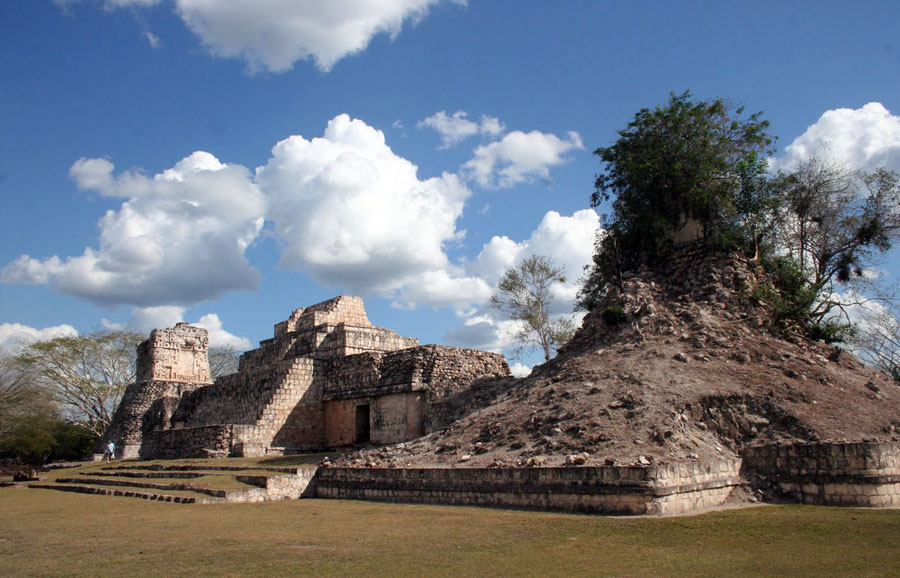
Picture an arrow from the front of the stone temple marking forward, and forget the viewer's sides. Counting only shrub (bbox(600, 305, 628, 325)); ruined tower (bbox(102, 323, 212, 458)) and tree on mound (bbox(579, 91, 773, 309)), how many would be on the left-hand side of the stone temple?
2

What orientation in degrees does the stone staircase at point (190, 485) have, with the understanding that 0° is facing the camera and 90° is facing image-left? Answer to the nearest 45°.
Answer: approximately 45°

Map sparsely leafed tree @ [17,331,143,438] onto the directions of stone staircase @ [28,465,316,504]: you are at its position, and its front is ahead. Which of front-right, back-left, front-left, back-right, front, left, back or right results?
back-right

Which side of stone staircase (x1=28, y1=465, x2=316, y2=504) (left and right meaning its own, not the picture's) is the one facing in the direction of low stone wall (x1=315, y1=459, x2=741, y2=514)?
left

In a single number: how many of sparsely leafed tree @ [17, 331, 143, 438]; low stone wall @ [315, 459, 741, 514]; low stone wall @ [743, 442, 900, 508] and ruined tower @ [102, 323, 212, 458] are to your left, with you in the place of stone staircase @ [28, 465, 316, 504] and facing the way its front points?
2

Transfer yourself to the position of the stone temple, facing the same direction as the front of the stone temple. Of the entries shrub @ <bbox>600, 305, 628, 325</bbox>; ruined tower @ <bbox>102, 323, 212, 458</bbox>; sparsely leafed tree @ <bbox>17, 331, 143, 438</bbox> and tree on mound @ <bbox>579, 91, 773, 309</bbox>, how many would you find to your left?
2

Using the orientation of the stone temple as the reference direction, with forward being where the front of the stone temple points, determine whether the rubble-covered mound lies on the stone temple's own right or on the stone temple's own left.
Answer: on the stone temple's own left

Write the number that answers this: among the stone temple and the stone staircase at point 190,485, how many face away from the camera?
0

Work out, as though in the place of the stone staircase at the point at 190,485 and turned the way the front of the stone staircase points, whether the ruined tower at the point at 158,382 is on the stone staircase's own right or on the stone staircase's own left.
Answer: on the stone staircase's own right

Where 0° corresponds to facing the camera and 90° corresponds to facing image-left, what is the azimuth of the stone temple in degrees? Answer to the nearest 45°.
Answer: approximately 45°

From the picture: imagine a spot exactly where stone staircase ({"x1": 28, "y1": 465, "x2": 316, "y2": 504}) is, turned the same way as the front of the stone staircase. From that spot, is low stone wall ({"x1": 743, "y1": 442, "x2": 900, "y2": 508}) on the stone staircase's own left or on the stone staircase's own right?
on the stone staircase's own left

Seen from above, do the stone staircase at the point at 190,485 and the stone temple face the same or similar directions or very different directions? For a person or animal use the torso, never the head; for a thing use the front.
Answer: same or similar directions
